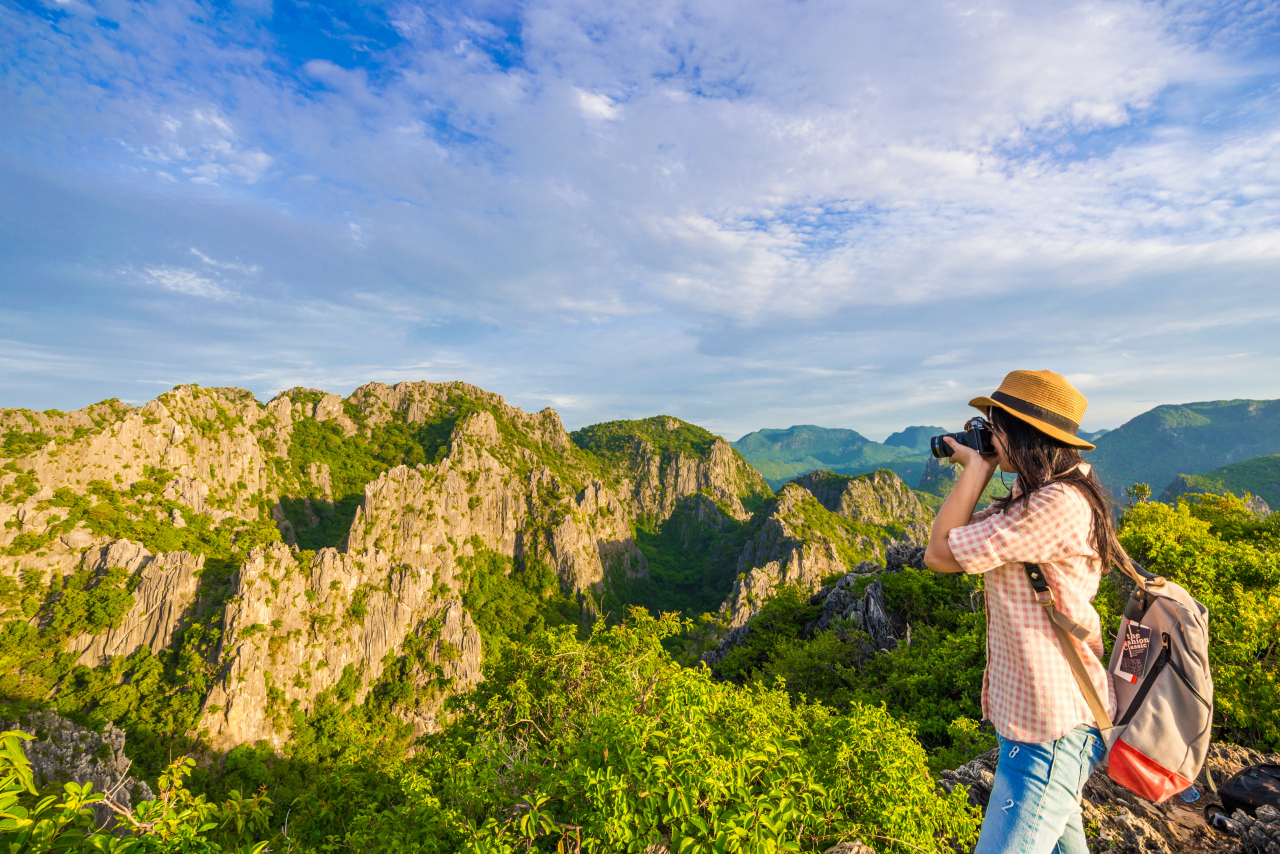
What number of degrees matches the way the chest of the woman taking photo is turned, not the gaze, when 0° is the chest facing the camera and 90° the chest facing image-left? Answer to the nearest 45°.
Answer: approximately 90°

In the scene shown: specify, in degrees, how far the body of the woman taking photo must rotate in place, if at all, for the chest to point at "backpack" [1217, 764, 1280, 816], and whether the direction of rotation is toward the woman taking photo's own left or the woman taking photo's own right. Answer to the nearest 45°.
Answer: approximately 90° to the woman taking photo's own right

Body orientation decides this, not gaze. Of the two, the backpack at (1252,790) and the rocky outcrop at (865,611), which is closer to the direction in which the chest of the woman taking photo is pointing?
the rocky outcrop

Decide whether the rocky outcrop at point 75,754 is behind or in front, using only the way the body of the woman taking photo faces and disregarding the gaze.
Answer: in front

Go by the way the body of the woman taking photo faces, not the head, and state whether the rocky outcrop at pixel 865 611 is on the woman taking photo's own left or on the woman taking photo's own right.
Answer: on the woman taking photo's own right
